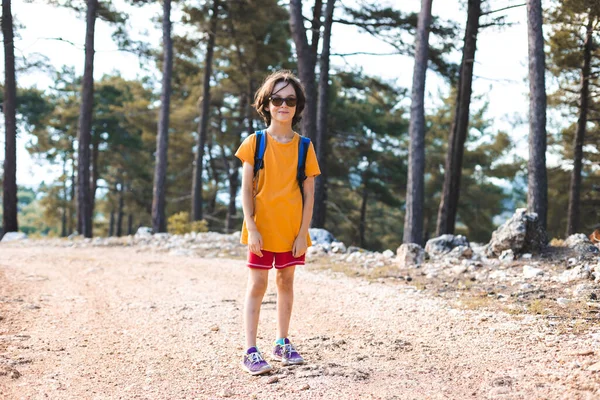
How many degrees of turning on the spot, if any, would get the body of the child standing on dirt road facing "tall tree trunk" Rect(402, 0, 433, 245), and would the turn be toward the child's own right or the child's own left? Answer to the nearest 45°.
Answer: approximately 180°

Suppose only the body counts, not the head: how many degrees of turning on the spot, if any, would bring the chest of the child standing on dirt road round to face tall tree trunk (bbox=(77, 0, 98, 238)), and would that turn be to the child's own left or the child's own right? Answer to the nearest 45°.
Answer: approximately 135° to the child's own right

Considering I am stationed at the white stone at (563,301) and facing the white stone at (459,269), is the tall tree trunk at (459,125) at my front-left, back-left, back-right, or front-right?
front-right

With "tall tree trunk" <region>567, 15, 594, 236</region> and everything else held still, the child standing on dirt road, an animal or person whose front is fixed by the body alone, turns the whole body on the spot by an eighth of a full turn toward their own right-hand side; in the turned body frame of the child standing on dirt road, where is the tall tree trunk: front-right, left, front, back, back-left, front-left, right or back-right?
back

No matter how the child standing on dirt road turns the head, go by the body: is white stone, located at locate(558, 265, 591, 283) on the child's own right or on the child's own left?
on the child's own left

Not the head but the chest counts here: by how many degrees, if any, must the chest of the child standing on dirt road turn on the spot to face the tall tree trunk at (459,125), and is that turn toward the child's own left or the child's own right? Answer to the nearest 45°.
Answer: approximately 135° to the child's own left

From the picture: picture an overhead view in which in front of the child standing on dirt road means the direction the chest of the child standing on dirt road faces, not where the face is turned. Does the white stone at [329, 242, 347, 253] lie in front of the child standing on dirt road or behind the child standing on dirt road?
behind

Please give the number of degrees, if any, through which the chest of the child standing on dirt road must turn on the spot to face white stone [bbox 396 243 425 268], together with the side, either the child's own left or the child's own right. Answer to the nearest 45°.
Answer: approximately 135° to the child's own left

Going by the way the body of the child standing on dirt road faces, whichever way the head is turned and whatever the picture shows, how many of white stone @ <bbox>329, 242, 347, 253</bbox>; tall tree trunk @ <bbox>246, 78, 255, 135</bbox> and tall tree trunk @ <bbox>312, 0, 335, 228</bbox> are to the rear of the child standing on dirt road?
3

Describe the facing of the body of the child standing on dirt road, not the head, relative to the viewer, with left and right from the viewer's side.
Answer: facing the viewer

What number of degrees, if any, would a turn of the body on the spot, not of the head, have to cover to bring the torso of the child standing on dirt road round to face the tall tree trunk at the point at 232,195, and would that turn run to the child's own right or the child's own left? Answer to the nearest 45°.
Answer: approximately 180°

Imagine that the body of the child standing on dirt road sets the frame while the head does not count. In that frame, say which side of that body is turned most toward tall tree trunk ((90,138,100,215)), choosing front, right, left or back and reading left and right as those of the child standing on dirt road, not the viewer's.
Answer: back

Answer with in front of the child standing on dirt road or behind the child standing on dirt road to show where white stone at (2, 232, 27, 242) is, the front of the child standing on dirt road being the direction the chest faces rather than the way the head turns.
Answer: behind

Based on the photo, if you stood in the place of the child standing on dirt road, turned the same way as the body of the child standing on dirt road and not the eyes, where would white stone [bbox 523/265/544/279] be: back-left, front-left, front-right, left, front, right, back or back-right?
back-left
